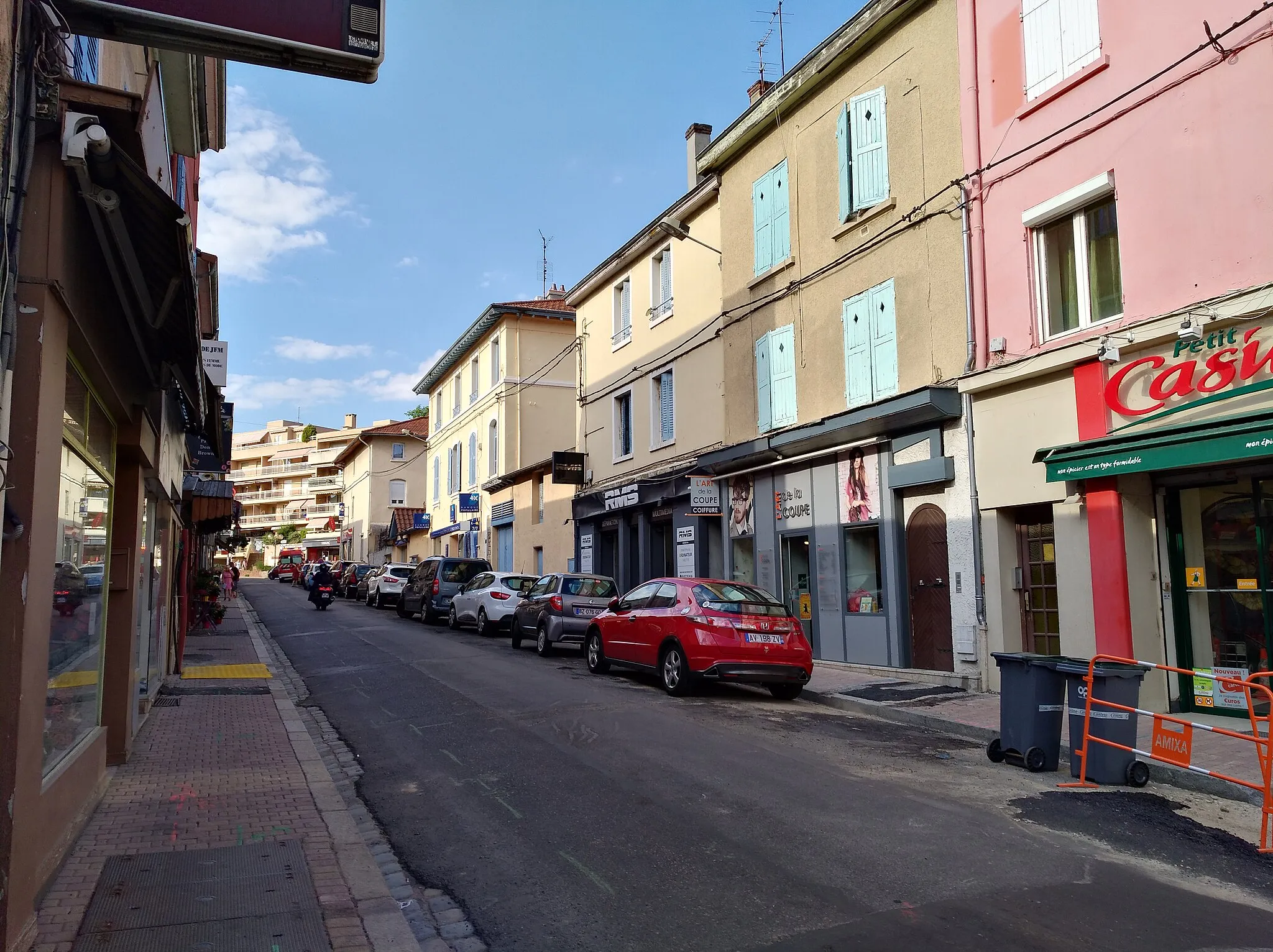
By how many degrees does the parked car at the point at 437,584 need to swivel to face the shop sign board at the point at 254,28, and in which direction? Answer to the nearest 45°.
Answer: approximately 135° to its left

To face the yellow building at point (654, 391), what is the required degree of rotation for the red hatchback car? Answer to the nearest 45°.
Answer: approximately 45° to its right

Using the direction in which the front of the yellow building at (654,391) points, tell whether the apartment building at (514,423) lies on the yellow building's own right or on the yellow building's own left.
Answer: on the yellow building's own right

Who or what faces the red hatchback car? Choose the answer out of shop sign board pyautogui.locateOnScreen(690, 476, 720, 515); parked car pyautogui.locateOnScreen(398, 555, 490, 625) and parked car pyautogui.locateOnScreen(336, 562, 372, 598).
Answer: the shop sign board

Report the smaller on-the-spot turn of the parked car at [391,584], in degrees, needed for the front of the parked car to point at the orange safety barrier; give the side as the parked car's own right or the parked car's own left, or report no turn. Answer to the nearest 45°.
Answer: approximately 135° to the parked car's own left

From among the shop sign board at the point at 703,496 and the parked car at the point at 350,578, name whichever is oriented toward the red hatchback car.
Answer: the shop sign board

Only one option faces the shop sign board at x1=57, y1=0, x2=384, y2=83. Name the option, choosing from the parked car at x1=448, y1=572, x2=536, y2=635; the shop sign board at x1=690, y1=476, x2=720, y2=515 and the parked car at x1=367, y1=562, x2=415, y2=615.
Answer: the shop sign board at x1=690, y1=476, x2=720, y2=515

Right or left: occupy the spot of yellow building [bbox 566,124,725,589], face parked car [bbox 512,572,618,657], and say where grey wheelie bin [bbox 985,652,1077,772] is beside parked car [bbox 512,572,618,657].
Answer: left

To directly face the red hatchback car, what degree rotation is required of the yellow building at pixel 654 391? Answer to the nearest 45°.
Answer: approximately 45° to its left

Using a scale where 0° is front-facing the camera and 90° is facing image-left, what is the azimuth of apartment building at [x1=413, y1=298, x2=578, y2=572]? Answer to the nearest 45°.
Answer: approximately 45°

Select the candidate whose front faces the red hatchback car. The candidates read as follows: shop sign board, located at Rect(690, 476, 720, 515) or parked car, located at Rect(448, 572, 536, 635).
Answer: the shop sign board

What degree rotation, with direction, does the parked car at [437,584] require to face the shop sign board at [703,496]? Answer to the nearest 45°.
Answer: approximately 180°

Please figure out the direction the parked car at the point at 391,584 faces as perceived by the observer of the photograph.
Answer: facing away from the viewer and to the left of the viewer

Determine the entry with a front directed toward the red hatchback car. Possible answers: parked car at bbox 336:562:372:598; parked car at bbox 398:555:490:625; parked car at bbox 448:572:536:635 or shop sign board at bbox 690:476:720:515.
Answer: the shop sign board
